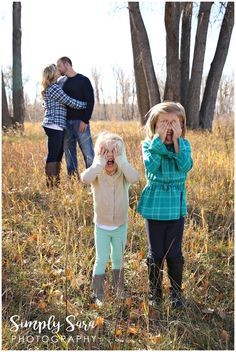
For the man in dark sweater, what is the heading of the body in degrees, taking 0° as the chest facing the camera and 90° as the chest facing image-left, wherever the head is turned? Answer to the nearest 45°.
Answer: approximately 45°

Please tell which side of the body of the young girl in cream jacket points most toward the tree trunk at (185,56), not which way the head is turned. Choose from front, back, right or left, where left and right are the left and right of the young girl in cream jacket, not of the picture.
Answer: back

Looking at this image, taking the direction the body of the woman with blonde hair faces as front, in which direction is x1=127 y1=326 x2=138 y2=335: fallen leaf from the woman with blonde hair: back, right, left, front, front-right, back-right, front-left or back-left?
right

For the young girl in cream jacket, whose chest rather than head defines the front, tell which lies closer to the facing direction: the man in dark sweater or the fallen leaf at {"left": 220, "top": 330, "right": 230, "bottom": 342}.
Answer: the fallen leaf

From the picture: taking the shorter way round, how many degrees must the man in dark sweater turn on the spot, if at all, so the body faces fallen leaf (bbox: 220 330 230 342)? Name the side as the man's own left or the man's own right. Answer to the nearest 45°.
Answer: approximately 45° to the man's own left

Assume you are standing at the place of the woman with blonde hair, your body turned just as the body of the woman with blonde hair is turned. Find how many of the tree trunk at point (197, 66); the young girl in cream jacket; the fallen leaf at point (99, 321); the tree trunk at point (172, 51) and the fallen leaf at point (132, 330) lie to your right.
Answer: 3

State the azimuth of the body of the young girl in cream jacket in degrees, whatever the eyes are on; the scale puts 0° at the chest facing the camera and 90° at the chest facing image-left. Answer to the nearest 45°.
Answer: approximately 0°

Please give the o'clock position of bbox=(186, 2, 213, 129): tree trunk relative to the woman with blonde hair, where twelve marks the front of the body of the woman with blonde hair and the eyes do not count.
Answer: The tree trunk is roughly at 10 o'clock from the woman with blonde hair.

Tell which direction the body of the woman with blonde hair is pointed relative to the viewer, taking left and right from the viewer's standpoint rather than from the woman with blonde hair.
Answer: facing to the right of the viewer
